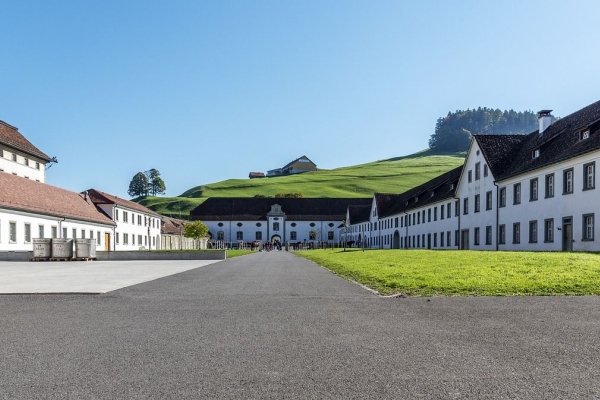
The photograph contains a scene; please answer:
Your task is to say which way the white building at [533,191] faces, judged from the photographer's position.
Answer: facing the viewer and to the left of the viewer
